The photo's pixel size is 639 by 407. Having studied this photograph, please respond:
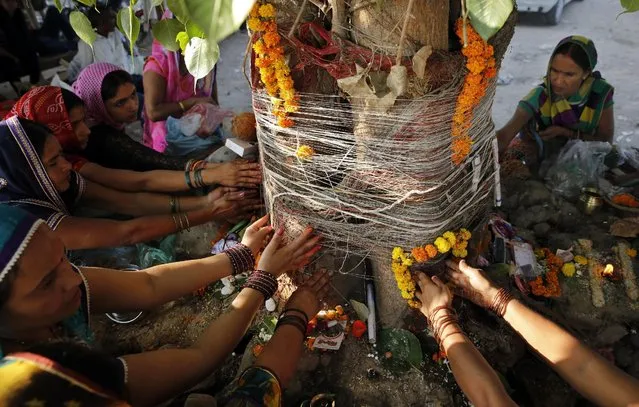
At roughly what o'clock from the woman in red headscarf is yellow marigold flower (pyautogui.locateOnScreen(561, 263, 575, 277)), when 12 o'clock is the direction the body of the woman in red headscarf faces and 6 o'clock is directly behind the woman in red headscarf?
The yellow marigold flower is roughly at 1 o'clock from the woman in red headscarf.

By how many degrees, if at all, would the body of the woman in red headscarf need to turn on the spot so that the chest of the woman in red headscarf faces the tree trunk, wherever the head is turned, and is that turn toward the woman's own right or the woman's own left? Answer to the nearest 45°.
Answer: approximately 45° to the woman's own right

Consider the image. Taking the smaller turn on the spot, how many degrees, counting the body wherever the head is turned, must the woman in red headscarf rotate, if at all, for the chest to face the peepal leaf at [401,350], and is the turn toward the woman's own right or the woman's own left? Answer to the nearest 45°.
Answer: approximately 45° to the woman's own right

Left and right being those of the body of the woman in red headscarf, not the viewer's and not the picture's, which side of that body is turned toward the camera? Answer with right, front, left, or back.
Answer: right

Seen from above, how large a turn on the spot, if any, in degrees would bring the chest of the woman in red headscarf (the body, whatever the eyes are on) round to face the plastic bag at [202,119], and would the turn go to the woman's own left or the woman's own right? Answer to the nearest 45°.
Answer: approximately 45° to the woman's own left

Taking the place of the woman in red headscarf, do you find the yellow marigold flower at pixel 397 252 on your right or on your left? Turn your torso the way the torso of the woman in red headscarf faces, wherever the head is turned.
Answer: on your right

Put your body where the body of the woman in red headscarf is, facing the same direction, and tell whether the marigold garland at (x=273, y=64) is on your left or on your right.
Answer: on your right

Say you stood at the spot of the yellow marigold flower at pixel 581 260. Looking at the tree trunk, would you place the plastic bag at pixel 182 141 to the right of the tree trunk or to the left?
right
